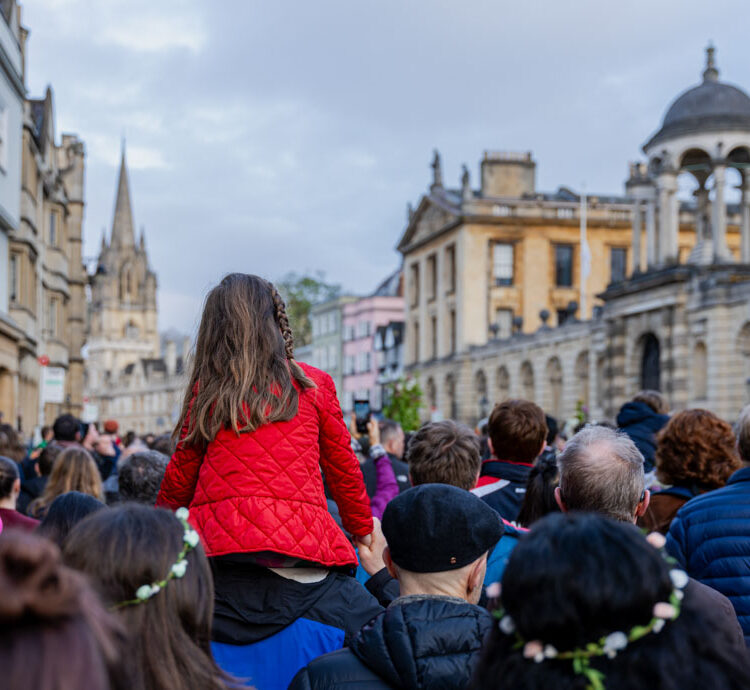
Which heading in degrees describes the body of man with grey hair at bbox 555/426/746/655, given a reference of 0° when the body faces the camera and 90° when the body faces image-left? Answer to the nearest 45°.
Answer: approximately 180°

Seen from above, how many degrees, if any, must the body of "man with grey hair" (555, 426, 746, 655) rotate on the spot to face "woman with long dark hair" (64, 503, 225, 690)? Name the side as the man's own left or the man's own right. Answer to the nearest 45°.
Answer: approximately 135° to the man's own left

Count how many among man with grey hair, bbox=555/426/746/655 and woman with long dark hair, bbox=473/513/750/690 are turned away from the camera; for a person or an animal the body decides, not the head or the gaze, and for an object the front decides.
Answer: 2

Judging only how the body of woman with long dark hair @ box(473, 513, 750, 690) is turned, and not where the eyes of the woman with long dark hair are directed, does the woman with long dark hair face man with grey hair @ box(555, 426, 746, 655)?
yes

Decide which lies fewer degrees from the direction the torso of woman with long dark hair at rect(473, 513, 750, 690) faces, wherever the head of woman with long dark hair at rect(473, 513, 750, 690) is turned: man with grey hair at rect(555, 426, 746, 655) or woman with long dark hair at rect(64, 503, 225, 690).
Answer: the man with grey hair

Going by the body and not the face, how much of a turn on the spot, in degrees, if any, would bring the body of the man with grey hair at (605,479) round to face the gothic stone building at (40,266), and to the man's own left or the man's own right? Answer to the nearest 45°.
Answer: approximately 45° to the man's own left

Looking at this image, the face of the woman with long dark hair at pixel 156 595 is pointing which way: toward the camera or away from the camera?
away from the camera

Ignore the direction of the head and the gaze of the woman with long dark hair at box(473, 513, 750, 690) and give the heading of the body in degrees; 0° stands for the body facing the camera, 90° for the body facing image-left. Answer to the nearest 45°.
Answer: approximately 180°

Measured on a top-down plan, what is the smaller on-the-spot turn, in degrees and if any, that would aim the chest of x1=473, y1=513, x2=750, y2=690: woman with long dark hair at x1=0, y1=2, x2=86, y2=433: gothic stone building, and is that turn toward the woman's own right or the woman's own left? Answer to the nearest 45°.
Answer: approximately 45° to the woman's own left

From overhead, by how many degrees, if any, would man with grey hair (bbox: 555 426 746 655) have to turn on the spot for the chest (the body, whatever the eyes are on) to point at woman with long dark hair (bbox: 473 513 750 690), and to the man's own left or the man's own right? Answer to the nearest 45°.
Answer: approximately 180°
